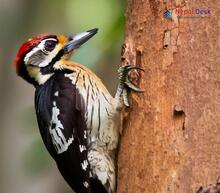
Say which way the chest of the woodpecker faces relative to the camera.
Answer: to the viewer's right
